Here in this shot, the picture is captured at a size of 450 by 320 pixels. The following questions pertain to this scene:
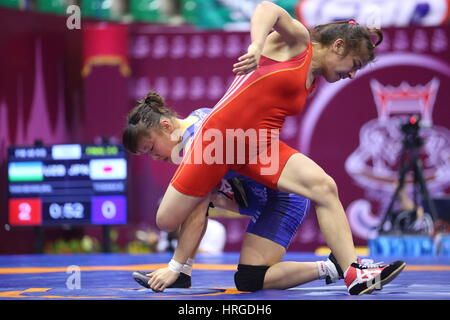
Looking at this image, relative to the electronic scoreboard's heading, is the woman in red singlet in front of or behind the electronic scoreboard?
in front

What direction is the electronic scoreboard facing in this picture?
toward the camera

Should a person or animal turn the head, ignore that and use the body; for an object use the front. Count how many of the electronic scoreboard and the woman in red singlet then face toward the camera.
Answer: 1

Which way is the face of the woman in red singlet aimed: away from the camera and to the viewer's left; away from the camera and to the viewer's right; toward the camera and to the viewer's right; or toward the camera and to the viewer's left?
toward the camera and to the viewer's right

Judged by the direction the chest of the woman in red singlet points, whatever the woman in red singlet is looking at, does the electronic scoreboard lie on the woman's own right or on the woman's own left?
on the woman's own left

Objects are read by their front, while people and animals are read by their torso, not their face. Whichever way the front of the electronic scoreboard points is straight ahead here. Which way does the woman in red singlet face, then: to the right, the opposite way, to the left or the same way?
to the left

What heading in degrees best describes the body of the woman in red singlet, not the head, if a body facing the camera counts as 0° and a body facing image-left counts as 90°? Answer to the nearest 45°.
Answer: approximately 270°
